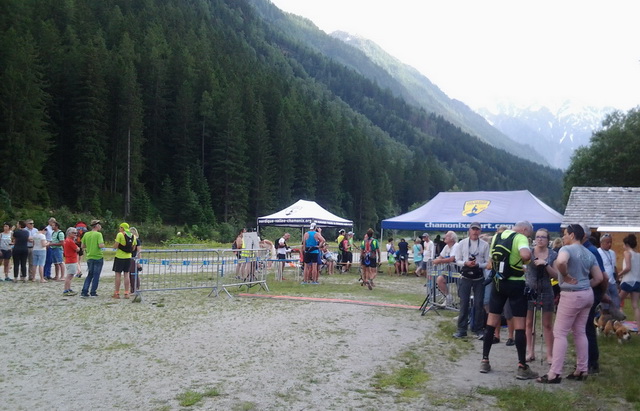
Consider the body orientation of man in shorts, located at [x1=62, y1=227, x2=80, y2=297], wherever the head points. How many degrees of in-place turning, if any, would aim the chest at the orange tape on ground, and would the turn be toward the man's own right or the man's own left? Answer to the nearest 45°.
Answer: approximately 45° to the man's own right

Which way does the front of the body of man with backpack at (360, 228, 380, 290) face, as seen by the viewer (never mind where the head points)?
away from the camera

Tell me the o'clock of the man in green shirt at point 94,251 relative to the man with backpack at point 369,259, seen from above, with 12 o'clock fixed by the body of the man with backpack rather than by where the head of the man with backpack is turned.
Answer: The man in green shirt is roughly at 8 o'clock from the man with backpack.

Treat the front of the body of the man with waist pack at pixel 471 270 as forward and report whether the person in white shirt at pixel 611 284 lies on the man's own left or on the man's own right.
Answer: on the man's own left

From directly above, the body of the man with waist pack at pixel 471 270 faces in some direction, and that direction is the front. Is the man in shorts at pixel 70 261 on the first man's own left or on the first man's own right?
on the first man's own right

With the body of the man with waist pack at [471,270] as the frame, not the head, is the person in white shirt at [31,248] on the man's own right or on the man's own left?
on the man's own right

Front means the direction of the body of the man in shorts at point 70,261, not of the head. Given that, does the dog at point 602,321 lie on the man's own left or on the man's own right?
on the man's own right

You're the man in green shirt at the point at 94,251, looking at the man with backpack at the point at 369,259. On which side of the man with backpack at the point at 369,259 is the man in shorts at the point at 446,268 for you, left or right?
right

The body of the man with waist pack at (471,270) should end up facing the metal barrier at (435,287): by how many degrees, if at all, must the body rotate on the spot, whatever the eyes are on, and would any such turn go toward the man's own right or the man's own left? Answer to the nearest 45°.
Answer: approximately 180°

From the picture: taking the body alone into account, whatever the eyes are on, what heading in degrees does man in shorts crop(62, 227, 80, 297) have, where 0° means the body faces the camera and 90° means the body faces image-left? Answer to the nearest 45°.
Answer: approximately 270°
